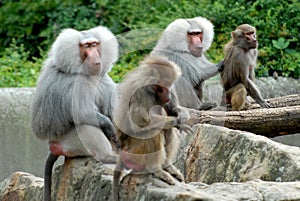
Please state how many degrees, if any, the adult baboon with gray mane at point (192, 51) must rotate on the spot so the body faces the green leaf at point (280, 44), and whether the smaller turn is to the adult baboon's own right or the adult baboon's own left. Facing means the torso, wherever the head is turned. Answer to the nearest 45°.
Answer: approximately 90° to the adult baboon's own left

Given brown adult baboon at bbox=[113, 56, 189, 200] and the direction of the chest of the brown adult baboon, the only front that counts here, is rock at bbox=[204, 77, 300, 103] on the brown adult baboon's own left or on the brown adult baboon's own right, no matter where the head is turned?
on the brown adult baboon's own left

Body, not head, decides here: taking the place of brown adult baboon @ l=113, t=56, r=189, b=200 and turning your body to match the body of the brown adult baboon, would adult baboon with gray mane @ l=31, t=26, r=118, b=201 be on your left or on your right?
on your left

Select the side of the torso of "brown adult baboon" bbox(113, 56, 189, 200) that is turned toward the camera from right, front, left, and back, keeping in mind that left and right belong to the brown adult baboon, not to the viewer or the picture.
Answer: right

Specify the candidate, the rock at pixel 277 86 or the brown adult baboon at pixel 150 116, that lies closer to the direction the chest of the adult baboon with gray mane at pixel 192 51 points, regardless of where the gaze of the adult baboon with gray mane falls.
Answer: the brown adult baboon

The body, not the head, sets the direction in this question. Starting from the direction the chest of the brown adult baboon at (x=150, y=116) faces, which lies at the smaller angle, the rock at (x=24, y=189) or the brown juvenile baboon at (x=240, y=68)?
the brown juvenile baboon

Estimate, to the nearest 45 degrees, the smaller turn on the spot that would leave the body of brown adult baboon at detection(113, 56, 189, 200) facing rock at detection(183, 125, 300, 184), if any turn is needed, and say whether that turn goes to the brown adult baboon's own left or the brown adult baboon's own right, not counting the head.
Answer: approximately 45° to the brown adult baboon's own left

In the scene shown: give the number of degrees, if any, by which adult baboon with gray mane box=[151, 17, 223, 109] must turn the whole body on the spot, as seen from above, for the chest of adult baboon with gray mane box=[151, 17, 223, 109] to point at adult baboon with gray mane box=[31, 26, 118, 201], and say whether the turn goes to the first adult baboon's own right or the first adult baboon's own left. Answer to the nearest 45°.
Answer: approximately 90° to the first adult baboon's own right

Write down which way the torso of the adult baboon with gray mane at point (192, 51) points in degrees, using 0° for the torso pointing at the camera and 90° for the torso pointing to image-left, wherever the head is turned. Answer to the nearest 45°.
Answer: approximately 315°
